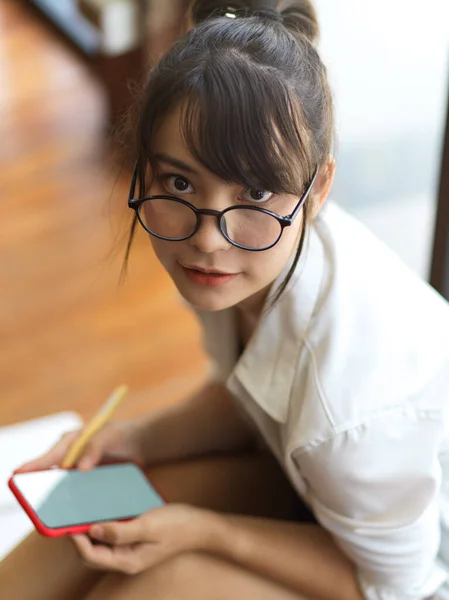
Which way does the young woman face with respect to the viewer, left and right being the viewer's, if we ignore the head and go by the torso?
facing the viewer and to the left of the viewer

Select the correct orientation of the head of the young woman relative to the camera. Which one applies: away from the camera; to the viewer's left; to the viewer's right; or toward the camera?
toward the camera
